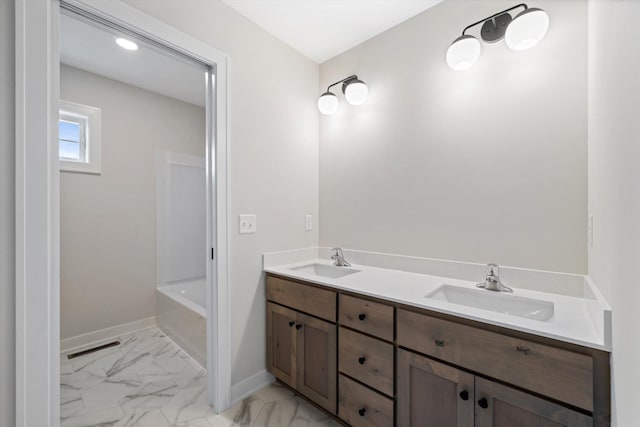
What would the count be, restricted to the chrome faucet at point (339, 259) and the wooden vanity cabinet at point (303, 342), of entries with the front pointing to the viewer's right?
0

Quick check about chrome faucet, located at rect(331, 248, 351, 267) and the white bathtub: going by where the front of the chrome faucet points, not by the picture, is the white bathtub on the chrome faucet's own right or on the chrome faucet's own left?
on the chrome faucet's own right

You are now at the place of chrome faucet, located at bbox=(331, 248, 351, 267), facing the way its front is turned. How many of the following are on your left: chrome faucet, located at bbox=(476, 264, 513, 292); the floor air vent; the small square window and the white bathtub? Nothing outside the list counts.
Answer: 1

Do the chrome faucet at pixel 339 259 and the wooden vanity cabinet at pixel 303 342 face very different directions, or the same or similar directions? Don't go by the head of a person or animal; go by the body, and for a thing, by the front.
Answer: same or similar directions

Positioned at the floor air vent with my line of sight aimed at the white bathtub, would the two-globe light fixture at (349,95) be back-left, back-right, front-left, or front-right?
front-right

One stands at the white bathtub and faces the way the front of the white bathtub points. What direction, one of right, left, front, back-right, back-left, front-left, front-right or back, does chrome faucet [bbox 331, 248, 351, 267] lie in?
left

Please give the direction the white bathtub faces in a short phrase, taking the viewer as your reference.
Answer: facing the viewer and to the left of the viewer
